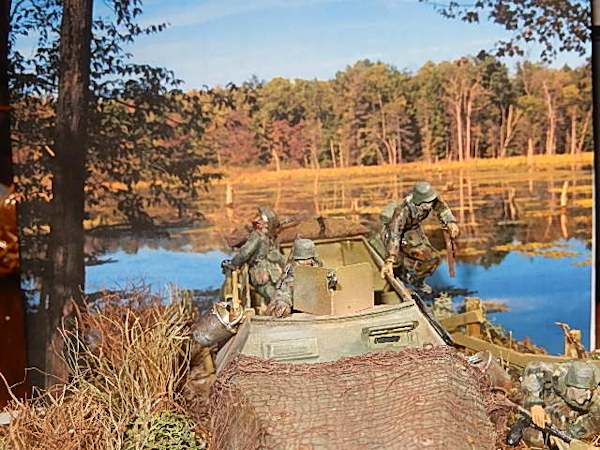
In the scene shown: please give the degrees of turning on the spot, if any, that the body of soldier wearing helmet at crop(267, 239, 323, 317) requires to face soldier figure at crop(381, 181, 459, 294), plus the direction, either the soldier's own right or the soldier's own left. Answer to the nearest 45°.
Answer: approximately 135° to the soldier's own left

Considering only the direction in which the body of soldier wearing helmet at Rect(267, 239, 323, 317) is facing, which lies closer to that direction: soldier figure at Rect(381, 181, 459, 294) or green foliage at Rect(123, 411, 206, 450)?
the green foliage

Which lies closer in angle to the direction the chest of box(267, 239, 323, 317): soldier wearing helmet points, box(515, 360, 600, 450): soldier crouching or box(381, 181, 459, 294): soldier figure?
the soldier crouching
